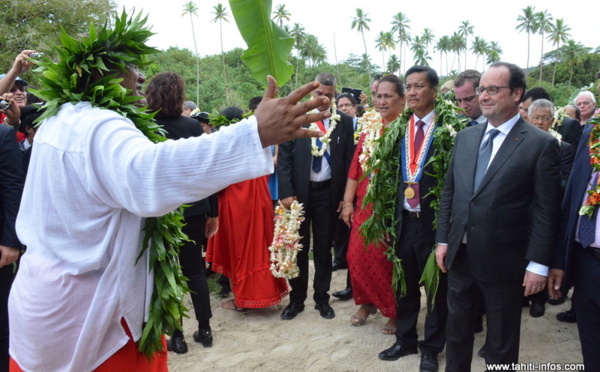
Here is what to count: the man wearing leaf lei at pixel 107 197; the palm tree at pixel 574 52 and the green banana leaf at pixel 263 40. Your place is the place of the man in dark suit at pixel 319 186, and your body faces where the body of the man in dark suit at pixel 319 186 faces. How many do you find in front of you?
2

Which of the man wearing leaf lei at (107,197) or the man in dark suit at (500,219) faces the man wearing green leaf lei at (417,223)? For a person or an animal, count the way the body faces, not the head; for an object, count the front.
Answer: the man wearing leaf lei at (107,197)

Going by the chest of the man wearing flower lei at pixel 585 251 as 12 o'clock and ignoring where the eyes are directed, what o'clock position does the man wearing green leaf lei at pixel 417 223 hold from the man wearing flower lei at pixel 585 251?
the man wearing green leaf lei at pixel 417 223 is roughly at 2 o'clock from the man wearing flower lei at pixel 585 251.

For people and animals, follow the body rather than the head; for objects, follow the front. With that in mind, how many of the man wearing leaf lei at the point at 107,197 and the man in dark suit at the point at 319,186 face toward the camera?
1

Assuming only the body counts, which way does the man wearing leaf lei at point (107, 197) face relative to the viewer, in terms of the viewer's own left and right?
facing away from the viewer and to the right of the viewer

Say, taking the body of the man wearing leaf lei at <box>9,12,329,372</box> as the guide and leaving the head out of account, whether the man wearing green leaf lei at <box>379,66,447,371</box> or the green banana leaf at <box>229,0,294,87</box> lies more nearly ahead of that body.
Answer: the man wearing green leaf lei

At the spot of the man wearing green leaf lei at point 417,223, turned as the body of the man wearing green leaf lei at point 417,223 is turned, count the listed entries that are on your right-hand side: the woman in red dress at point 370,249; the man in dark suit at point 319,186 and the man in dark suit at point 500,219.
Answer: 2

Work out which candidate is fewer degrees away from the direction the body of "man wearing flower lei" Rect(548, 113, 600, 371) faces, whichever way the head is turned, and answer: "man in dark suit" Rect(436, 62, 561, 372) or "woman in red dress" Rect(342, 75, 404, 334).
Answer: the man in dark suit

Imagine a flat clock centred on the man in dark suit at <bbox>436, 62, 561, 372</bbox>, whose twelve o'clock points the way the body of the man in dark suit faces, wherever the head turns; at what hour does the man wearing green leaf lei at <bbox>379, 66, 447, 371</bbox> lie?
The man wearing green leaf lei is roughly at 3 o'clock from the man in dark suit.

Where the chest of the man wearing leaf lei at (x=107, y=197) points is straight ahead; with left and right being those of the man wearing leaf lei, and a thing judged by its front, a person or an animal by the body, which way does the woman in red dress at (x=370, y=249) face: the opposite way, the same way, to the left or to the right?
the opposite way

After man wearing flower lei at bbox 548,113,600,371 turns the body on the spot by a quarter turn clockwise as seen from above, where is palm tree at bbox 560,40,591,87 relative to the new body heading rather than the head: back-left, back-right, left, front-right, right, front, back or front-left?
front-right

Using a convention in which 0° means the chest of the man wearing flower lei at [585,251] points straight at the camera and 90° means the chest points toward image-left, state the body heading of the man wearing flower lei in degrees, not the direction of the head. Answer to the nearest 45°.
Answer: approximately 45°

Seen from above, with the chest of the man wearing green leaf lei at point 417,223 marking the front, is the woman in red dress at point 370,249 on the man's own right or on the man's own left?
on the man's own right
